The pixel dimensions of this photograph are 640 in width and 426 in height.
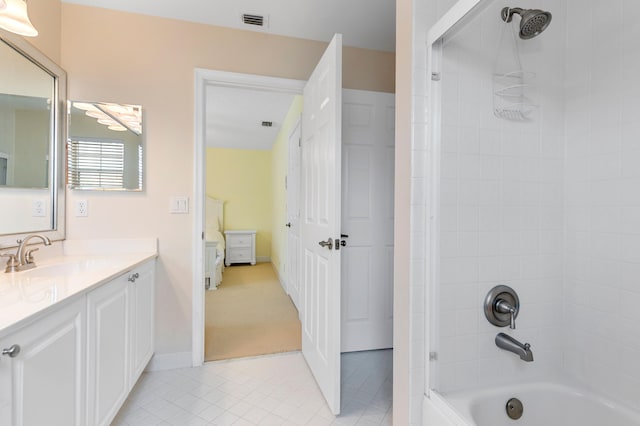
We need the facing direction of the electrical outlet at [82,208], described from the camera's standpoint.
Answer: facing the viewer

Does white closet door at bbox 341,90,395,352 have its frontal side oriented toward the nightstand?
no

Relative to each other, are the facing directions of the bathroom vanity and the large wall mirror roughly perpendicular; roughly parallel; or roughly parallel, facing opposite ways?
roughly parallel

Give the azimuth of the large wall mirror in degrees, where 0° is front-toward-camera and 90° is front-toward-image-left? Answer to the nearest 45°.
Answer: approximately 315°

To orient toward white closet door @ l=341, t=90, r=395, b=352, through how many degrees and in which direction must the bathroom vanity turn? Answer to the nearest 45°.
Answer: approximately 45° to its left

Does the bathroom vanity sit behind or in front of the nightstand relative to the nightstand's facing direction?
in front

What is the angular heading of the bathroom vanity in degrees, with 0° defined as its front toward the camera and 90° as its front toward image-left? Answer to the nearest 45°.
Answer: approximately 315°

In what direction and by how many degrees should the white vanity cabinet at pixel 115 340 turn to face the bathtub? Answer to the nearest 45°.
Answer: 0° — it already faces it

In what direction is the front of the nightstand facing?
toward the camera

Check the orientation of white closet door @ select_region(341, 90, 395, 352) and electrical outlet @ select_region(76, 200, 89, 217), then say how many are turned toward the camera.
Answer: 2

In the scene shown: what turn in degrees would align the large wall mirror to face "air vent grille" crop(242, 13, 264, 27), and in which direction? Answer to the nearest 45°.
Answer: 0° — it already faces it

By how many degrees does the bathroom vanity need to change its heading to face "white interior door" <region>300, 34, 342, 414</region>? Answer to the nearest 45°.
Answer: approximately 45° to its left

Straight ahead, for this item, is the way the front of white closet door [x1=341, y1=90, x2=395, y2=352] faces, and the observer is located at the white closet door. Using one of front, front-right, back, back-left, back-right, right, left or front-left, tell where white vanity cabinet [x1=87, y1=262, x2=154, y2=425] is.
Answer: front-right

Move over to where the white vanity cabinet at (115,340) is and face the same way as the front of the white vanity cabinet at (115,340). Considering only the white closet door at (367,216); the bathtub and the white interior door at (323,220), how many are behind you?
0

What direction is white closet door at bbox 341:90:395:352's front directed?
toward the camera

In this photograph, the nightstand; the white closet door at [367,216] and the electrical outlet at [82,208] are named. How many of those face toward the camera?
3
